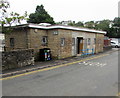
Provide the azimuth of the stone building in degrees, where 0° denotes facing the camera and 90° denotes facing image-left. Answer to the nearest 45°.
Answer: approximately 315°

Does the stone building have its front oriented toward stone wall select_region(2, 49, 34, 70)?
no
